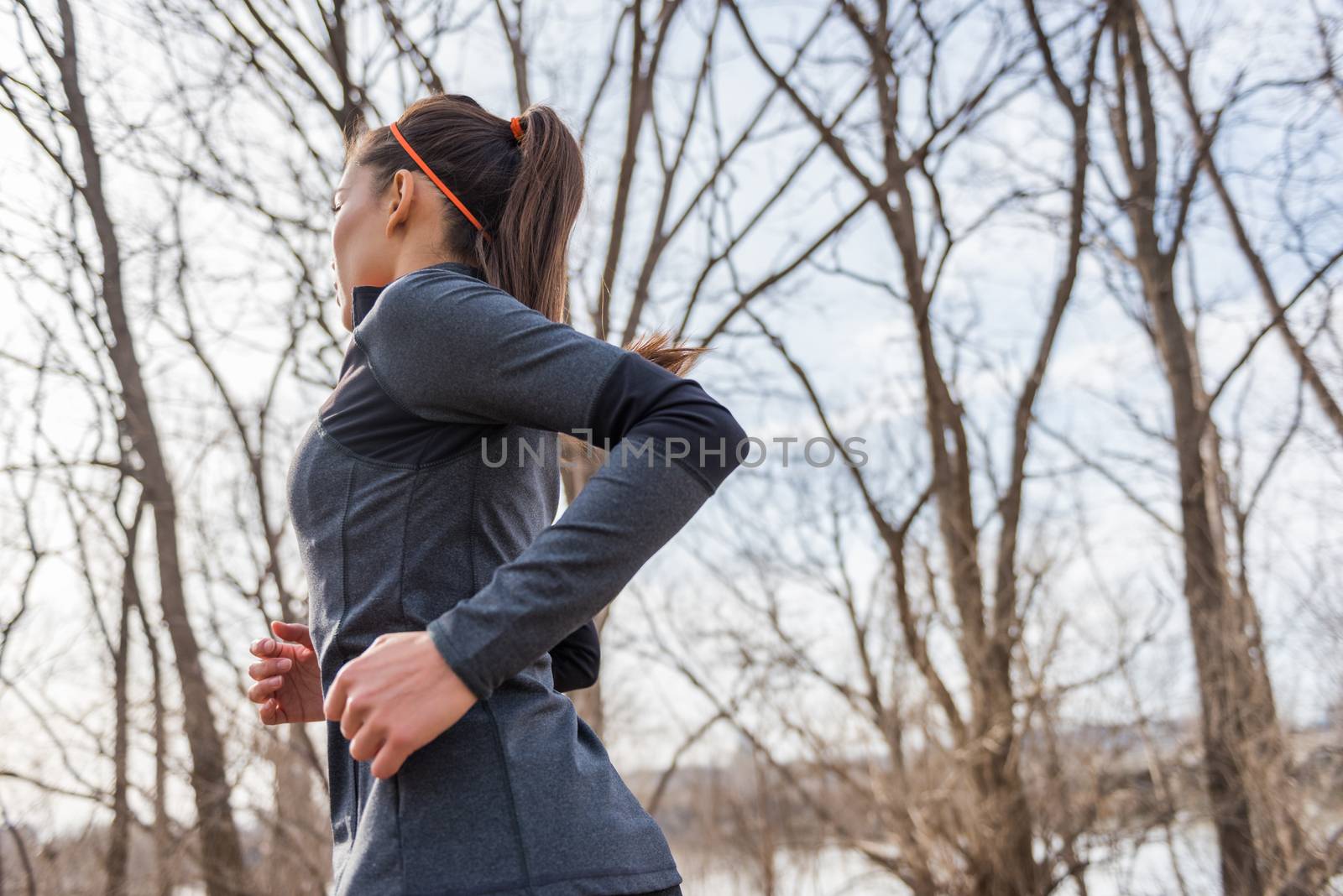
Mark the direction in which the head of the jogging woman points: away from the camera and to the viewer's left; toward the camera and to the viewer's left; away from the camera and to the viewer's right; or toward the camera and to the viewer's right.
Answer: away from the camera and to the viewer's left

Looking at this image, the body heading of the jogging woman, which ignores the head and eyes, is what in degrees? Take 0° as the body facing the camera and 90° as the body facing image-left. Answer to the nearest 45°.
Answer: approximately 90°
